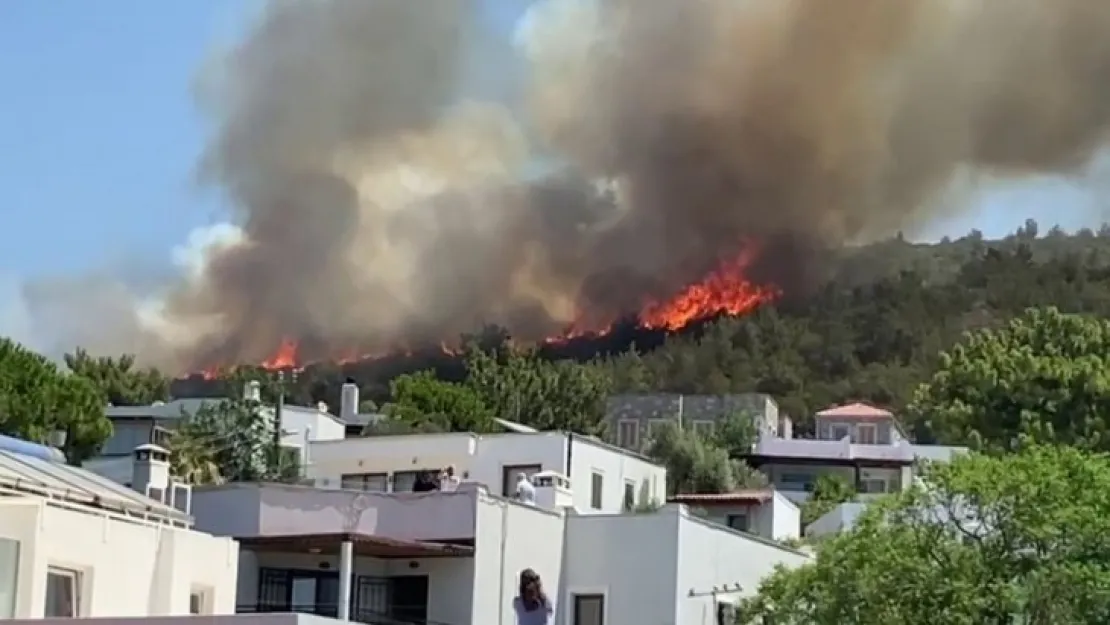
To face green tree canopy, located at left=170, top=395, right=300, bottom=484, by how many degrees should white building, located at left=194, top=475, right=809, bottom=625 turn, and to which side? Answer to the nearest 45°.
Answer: approximately 135° to its right

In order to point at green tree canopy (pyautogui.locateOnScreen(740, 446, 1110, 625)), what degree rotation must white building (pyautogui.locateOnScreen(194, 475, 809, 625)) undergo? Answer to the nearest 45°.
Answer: approximately 90° to its left
